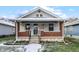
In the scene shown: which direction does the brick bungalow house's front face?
toward the camera

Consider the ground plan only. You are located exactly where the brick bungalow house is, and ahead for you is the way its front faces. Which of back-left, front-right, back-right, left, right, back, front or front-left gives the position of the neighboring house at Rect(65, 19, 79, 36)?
left

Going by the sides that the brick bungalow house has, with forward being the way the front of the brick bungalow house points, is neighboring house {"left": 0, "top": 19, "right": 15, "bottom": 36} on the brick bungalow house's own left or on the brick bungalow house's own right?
on the brick bungalow house's own right
